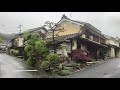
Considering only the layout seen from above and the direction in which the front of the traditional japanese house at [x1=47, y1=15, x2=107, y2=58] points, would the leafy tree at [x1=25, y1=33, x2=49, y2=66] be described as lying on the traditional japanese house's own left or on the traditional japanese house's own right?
on the traditional japanese house's own right

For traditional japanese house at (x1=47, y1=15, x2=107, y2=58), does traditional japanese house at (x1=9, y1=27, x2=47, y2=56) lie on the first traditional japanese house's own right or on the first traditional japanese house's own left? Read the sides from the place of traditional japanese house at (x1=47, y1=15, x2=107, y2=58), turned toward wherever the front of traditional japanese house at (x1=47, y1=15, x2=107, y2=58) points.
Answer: on the first traditional japanese house's own right
